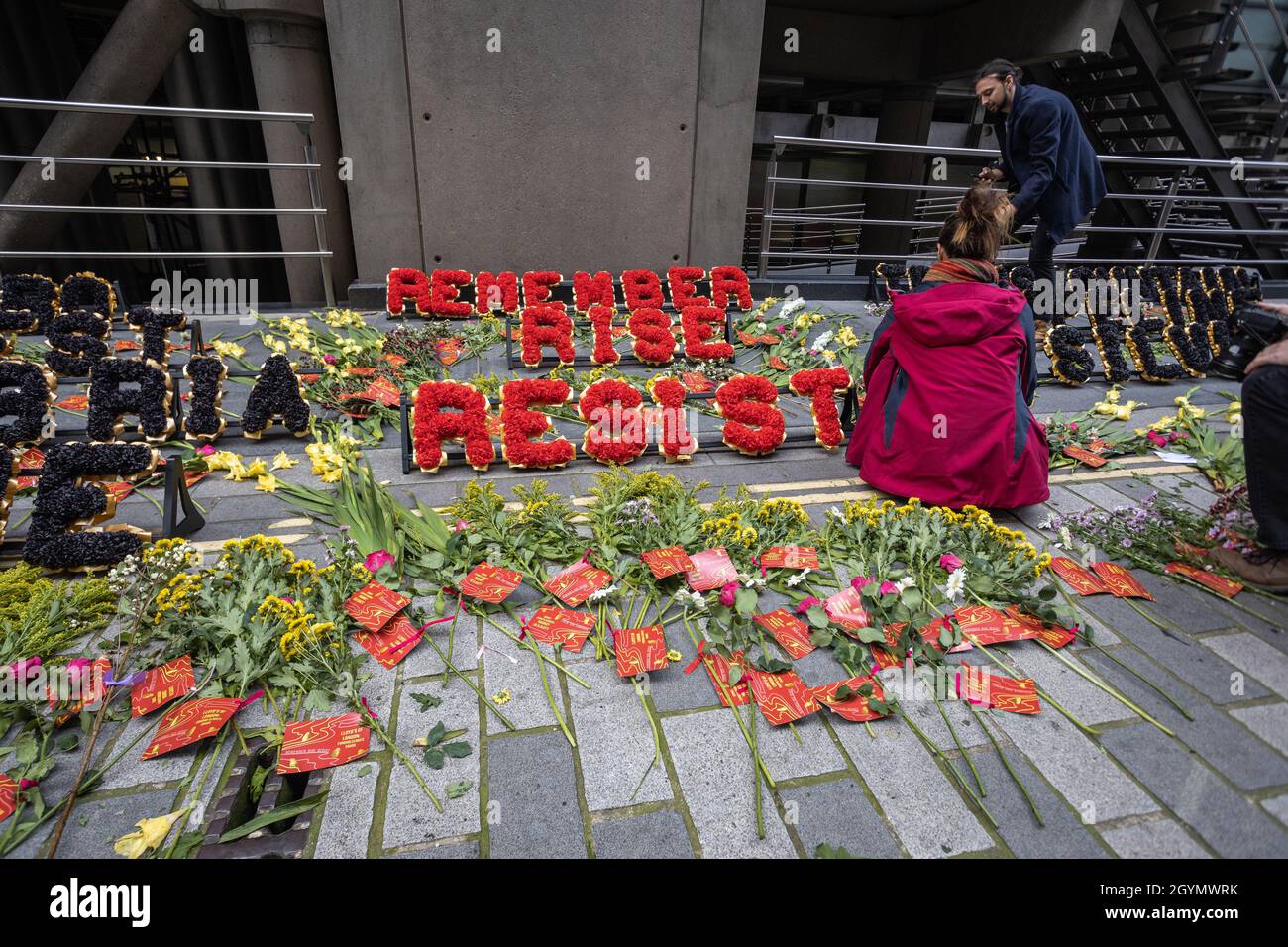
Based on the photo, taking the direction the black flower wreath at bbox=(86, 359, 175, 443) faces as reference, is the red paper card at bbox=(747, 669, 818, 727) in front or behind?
in front

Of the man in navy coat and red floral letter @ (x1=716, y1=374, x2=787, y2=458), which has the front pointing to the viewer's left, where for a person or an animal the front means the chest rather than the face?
the man in navy coat

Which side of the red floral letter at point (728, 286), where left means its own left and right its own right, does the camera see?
front

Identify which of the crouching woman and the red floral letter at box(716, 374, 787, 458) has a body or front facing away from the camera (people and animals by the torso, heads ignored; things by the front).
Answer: the crouching woman

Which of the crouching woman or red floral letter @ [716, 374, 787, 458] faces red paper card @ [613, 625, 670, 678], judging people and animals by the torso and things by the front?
the red floral letter

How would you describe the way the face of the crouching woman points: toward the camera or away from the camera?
away from the camera

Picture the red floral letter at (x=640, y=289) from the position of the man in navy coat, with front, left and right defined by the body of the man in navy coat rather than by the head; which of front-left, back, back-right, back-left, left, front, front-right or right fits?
front

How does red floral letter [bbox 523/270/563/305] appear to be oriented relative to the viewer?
toward the camera

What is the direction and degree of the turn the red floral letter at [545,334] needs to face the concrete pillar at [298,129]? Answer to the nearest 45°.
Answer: approximately 135° to its right

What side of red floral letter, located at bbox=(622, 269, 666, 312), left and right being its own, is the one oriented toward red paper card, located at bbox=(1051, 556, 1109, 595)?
front

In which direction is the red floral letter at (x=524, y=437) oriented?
toward the camera

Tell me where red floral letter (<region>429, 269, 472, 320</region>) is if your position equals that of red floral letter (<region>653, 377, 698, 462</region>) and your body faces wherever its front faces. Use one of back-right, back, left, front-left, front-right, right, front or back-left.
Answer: back-right

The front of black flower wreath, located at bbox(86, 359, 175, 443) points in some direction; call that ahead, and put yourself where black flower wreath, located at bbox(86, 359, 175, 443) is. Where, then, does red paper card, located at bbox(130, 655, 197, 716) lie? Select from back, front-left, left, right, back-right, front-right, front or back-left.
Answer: front

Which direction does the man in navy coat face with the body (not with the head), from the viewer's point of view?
to the viewer's left

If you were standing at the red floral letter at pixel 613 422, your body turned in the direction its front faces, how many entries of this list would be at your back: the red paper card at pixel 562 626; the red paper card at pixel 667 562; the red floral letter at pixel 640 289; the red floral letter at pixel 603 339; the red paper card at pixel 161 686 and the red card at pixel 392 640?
2

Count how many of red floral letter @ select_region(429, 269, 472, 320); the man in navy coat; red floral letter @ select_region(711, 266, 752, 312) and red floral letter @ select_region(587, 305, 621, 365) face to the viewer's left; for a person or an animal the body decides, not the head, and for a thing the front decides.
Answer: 1
